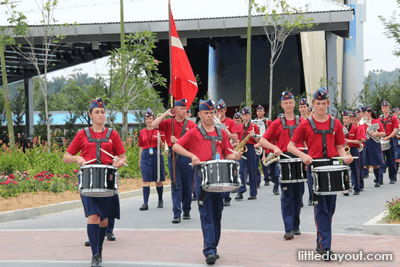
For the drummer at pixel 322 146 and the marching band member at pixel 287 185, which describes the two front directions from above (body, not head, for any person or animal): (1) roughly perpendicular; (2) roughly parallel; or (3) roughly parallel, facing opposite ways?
roughly parallel

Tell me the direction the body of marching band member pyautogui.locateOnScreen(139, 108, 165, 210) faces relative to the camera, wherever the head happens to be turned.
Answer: toward the camera

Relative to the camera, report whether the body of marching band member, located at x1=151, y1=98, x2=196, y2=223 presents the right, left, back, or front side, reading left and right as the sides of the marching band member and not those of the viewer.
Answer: front

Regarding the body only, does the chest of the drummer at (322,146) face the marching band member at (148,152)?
no

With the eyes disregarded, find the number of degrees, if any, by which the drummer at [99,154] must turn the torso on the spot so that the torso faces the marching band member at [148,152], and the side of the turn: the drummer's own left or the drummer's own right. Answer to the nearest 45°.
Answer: approximately 180°

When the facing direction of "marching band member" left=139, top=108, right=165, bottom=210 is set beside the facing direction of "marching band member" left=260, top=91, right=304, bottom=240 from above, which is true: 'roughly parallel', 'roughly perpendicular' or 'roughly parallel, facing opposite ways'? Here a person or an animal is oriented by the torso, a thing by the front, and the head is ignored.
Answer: roughly parallel

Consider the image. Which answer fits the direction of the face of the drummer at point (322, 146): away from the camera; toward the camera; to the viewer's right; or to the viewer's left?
toward the camera

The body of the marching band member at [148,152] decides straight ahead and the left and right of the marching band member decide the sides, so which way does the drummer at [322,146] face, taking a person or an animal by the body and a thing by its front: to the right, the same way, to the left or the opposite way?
the same way

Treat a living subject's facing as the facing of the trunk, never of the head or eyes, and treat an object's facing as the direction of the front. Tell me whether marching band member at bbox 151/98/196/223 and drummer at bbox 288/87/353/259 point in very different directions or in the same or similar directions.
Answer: same or similar directions

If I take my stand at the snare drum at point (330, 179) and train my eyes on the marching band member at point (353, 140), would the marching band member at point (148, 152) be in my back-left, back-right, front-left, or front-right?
front-left

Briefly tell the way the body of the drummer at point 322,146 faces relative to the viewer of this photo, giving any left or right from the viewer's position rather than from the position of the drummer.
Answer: facing the viewer

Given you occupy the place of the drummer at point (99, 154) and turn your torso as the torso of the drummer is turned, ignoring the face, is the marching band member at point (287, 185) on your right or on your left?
on your left

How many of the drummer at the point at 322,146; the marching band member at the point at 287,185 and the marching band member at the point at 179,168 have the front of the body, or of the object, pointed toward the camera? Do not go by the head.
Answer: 3

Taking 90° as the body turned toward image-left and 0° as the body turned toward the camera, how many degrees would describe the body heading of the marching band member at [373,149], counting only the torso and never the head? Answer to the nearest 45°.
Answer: approximately 45°

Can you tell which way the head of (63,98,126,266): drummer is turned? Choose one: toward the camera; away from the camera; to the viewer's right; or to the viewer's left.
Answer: toward the camera
